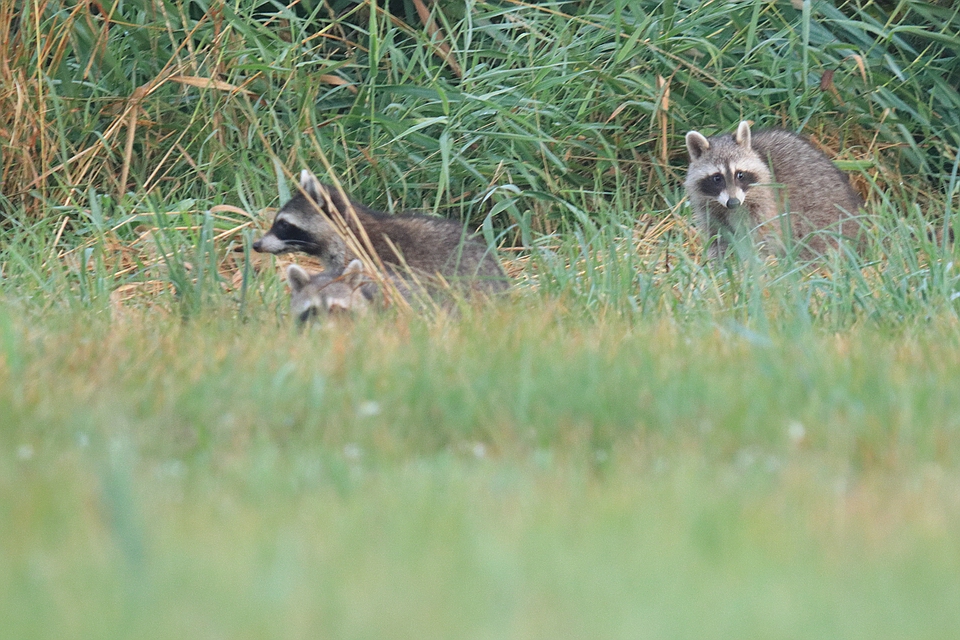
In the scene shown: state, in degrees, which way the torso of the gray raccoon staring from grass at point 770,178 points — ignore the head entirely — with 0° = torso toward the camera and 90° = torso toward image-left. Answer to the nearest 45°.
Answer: approximately 45°

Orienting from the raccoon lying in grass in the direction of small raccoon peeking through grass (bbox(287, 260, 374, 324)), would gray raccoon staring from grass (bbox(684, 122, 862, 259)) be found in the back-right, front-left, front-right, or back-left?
back-left

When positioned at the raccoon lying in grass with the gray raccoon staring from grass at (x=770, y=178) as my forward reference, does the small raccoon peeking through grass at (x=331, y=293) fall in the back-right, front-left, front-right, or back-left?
back-right

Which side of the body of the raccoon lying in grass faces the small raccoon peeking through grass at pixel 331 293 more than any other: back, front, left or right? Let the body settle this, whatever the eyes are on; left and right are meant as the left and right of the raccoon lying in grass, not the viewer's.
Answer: left

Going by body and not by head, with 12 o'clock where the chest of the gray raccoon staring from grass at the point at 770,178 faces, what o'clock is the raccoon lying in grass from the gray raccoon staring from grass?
The raccoon lying in grass is roughly at 12 o'clock from the gray raccoon staring from grass.

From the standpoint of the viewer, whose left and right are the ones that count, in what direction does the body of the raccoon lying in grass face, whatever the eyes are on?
facing to the left of the viewer
